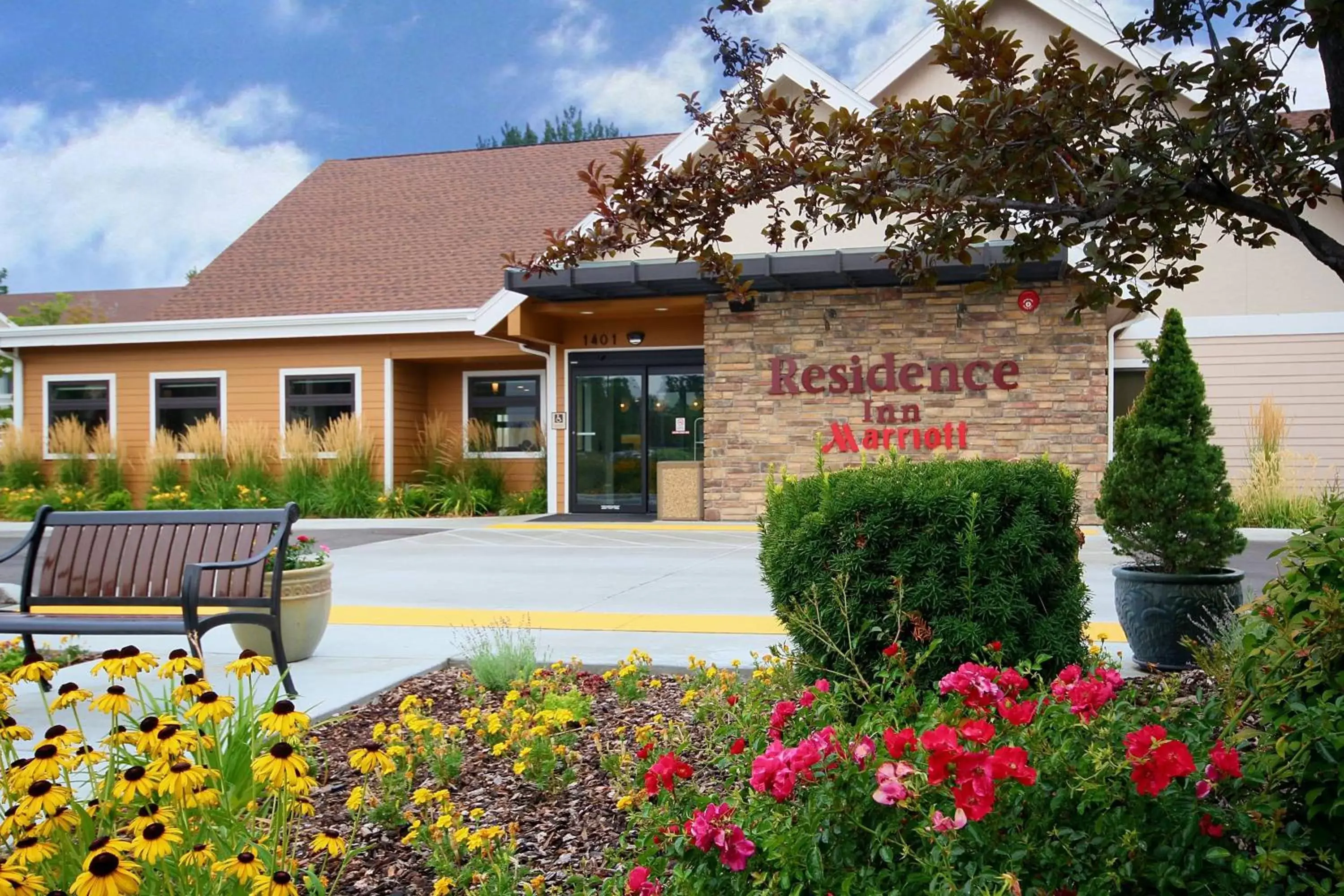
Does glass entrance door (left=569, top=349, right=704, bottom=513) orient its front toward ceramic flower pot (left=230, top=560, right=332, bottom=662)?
yes

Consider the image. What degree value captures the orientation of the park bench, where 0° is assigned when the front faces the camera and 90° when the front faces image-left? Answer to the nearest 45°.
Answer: approximately 45°

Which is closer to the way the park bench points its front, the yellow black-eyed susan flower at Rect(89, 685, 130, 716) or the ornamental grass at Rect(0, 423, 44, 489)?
the yellow black-eyed susan flower

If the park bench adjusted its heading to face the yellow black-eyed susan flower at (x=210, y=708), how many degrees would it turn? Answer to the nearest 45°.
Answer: approximately 45° to its left

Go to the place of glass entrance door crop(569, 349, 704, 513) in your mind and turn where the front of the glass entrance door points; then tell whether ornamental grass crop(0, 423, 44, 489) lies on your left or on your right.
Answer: on your right

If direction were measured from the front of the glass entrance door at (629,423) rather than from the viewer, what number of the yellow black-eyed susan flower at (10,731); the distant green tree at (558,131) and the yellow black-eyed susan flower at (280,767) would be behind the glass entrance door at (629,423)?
1

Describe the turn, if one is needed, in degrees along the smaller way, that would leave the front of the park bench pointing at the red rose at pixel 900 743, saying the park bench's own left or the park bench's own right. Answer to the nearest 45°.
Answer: approximately 45° to the park bench's own left

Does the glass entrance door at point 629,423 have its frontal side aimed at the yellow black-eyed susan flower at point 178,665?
yes
